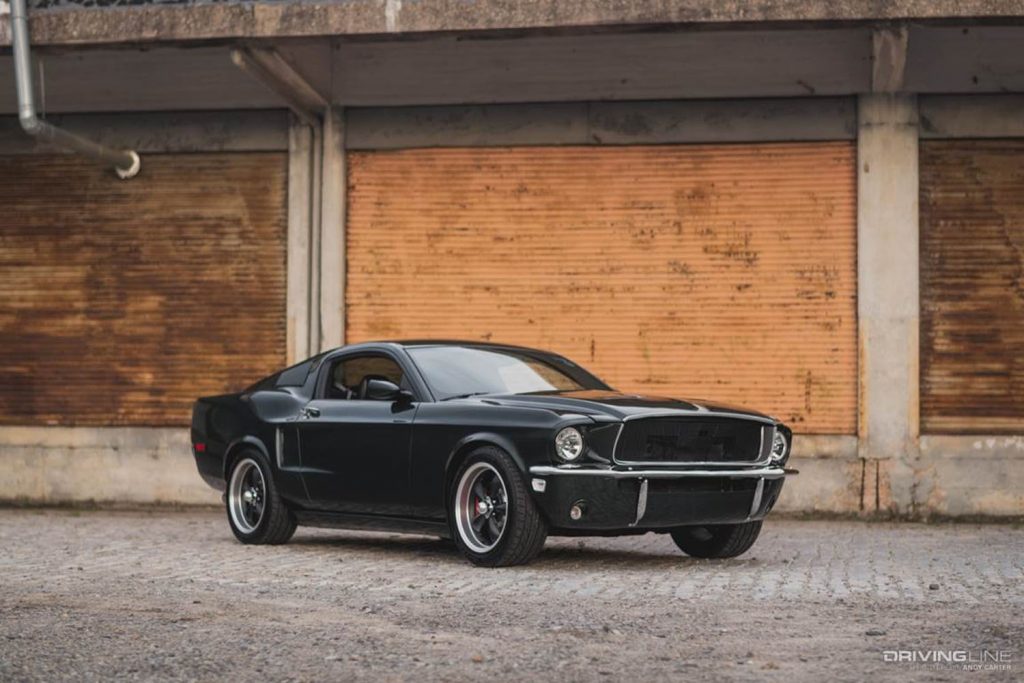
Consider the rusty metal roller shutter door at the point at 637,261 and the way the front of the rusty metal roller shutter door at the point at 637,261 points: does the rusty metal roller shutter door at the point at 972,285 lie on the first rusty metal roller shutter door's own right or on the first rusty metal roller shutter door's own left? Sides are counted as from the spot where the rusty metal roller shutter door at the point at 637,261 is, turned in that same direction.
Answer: on the first rusty metal roller shutter door's own left

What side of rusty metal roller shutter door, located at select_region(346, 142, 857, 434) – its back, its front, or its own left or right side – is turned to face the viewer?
front

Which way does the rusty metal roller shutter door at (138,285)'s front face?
toward the camera

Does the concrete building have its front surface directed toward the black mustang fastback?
yes

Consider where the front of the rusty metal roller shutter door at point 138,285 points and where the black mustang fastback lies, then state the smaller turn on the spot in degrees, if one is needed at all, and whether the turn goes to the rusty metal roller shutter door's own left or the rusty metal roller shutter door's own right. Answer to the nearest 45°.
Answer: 0° — it already faces it

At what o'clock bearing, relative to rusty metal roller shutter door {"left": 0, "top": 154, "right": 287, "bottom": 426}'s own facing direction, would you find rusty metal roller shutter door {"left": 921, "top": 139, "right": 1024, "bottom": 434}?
rusty metal roller shutter door {"left": 921, "top": 139, "right": 1024, "bottom": 434} is roughly at 10 o'clock from rusty metal roller shutter door {"left": 0, "top": 154, "right": 287, "bottom": 426}.

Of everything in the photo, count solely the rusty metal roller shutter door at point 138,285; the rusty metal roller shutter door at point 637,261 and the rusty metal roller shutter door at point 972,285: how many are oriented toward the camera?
3

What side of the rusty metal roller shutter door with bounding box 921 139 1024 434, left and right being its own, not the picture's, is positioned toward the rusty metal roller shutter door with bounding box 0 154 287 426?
right

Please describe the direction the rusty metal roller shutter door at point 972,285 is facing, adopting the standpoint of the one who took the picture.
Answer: facing the viewer

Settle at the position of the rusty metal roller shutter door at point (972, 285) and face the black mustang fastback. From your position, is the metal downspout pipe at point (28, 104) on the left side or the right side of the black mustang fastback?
right

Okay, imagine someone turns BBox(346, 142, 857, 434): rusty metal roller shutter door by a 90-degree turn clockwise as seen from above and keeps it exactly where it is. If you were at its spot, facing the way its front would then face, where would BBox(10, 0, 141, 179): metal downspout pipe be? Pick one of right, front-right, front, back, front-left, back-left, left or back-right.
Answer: front
